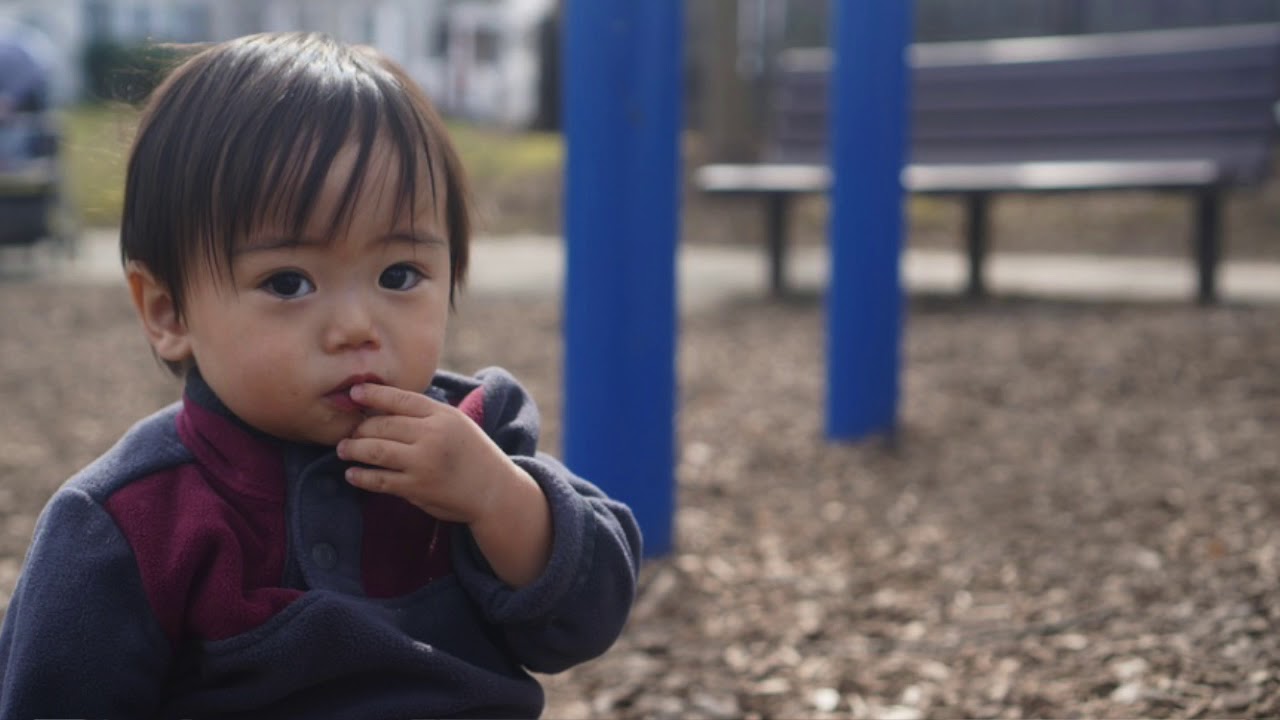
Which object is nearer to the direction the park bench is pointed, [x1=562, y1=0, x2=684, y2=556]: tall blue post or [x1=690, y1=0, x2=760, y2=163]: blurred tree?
the tall blue post

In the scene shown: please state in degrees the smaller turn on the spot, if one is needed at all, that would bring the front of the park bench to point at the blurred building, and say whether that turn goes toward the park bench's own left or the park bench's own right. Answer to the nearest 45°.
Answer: approximately 90° to the park bench's own right

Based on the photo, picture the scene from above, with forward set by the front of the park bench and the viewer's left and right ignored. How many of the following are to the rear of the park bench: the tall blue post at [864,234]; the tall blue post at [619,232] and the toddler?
0

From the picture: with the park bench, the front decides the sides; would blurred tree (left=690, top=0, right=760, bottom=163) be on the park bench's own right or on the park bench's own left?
on the park bench's own right

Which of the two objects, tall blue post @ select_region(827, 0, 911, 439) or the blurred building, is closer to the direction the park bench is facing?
the tall blue post

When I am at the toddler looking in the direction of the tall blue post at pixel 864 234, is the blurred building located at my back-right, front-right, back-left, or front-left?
front-left

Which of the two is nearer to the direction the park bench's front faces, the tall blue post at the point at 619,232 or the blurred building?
the tall blue post

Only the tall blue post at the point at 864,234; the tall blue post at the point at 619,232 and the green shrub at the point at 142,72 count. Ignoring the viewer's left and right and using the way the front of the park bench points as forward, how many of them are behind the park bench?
0

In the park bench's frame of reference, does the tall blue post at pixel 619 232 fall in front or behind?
in front

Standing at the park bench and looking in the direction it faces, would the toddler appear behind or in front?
in front
